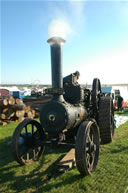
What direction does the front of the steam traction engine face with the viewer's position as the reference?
facing the viewer and to the left of the viewer
